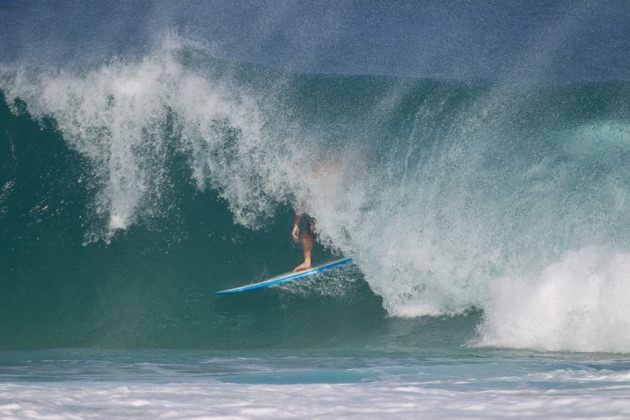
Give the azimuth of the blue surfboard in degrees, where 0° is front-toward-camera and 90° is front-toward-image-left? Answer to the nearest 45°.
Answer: approximately 90°
